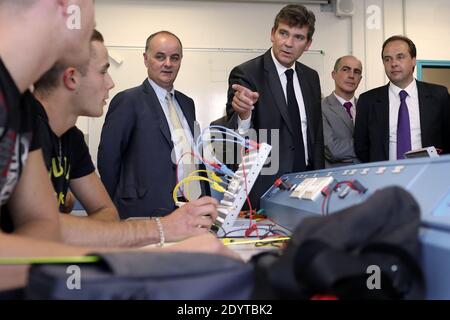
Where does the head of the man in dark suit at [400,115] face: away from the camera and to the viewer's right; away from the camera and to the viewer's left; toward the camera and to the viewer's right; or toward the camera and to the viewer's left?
toward the camera and to the viewer's left

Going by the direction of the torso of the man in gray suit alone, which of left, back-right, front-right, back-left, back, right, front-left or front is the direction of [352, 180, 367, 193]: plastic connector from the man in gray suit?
front-right

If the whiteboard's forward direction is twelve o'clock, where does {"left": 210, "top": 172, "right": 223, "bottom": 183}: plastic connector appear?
The plastic connector is roughly at 12 o'clock from the whiteboard.

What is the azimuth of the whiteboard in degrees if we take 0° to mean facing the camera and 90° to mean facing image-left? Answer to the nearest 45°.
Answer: approximately 0°

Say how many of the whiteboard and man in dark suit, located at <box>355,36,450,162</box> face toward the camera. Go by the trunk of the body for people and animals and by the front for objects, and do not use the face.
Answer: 2

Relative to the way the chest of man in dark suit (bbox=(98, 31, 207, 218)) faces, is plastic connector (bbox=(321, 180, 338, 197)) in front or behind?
in front

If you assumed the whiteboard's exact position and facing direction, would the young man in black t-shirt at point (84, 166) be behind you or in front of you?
in front

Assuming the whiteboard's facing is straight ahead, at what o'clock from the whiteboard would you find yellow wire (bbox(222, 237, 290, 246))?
The yellow wire is roughly at 12 o'clock from the whiteboard.

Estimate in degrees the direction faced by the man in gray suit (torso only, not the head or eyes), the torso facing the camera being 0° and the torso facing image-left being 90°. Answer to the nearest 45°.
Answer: approximately 315°

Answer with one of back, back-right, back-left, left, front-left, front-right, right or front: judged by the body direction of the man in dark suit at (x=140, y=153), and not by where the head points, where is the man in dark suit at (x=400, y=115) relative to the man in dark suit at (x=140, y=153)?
front-left

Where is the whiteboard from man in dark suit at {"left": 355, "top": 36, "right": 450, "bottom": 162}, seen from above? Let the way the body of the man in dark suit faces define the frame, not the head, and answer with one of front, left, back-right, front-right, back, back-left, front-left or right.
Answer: back-right
